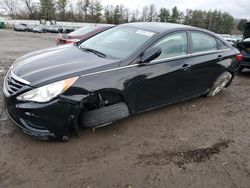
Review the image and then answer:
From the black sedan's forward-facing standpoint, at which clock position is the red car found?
The red car is roughly at 4 o'clock from the black sedan.

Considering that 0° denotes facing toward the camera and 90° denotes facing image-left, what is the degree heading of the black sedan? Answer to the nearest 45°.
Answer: approximately 45°
